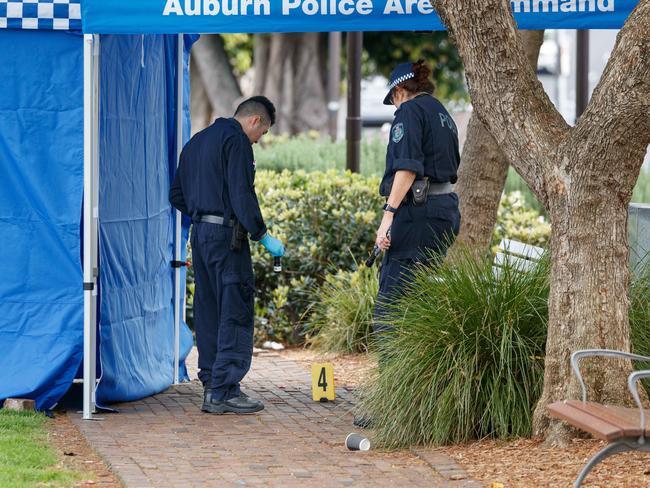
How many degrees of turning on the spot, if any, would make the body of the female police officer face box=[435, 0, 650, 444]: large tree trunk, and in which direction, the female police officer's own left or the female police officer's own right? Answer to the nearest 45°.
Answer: approximately 180°

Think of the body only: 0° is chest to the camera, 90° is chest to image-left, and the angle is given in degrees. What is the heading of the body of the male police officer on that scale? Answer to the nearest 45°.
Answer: approximately 225°

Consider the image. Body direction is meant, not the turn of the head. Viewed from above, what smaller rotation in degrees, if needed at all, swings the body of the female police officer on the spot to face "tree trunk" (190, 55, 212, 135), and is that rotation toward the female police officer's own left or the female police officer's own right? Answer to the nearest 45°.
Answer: approximately 45° to the female police officer's own right

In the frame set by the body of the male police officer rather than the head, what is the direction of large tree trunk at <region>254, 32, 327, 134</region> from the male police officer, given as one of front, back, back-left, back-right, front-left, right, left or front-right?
front-left

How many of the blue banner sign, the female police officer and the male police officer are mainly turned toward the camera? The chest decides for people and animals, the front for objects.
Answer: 1

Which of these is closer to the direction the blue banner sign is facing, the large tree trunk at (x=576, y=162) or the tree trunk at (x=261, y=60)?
the large tree trunk

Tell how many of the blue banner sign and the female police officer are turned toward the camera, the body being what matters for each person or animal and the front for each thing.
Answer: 1

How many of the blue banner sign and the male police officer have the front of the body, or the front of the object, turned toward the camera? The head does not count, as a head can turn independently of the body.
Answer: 1

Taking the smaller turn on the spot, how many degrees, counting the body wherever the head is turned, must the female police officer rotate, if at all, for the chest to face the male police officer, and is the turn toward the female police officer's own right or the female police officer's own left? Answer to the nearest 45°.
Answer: approximately 45° to the female police officer's own left

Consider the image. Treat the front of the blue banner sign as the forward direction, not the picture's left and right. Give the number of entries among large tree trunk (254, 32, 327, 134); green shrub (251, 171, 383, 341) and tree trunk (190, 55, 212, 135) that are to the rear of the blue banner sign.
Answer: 3

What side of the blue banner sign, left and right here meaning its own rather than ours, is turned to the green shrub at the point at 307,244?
back
